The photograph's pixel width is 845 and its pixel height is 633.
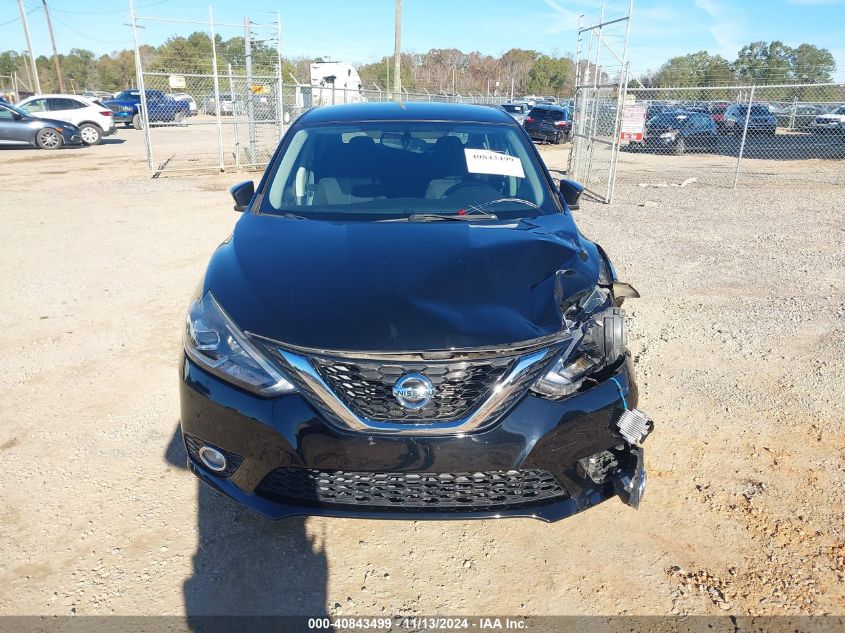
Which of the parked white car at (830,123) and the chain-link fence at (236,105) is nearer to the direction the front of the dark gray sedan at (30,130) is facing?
the parked white car

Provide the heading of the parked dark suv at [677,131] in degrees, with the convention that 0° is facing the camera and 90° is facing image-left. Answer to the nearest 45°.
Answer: approximately 45°

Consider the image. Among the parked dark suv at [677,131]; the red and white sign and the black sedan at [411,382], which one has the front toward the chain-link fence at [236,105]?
the parked dark suv

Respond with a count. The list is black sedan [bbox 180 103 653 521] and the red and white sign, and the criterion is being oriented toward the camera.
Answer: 2

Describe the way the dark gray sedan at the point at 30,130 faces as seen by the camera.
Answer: facing to the right of the viewer

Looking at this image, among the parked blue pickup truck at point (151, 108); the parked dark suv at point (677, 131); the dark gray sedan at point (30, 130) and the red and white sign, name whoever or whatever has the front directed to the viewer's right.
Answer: the dark gray sedan

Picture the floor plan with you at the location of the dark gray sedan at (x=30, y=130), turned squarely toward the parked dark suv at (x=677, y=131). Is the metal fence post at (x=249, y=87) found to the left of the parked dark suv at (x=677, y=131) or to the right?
right

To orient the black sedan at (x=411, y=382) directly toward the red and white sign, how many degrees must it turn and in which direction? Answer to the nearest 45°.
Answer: approximately 180°

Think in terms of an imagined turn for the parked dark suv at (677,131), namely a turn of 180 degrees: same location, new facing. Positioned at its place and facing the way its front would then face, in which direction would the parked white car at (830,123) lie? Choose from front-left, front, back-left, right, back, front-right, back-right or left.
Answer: front

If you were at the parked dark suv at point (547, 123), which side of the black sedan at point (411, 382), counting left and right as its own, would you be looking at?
back

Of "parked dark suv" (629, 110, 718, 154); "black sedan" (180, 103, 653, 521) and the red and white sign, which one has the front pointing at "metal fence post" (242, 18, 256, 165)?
the parked dark suv

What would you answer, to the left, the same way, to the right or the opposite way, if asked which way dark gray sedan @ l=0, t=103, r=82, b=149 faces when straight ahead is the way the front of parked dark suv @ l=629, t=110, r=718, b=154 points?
the opposite way

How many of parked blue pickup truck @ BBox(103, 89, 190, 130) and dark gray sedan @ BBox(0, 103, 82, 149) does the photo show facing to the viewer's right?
1
